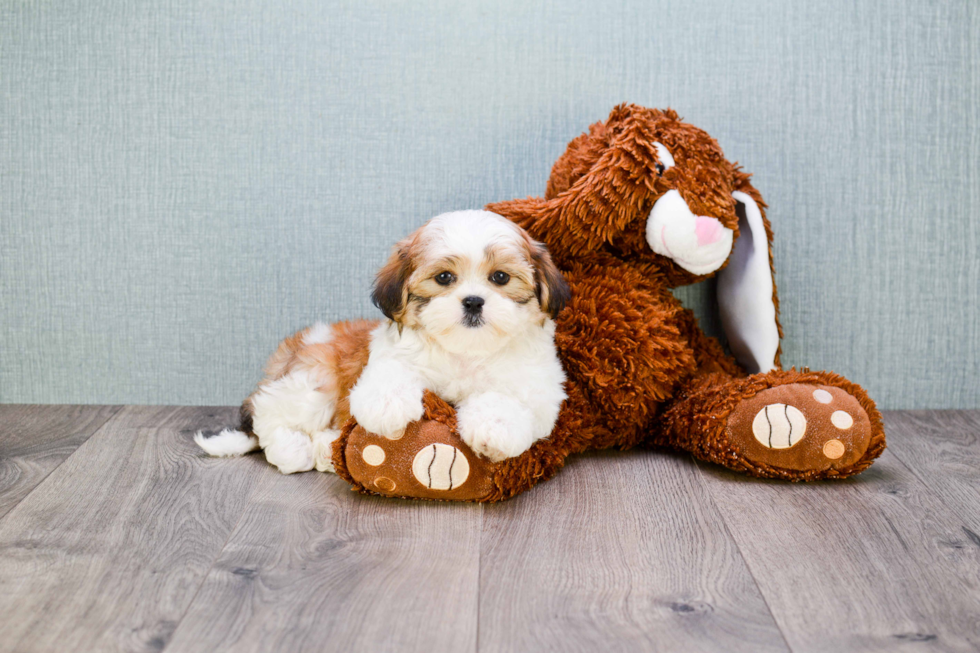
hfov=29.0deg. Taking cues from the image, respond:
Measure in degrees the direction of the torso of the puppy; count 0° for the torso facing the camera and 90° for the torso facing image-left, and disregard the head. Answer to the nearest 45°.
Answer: approximately 315°
